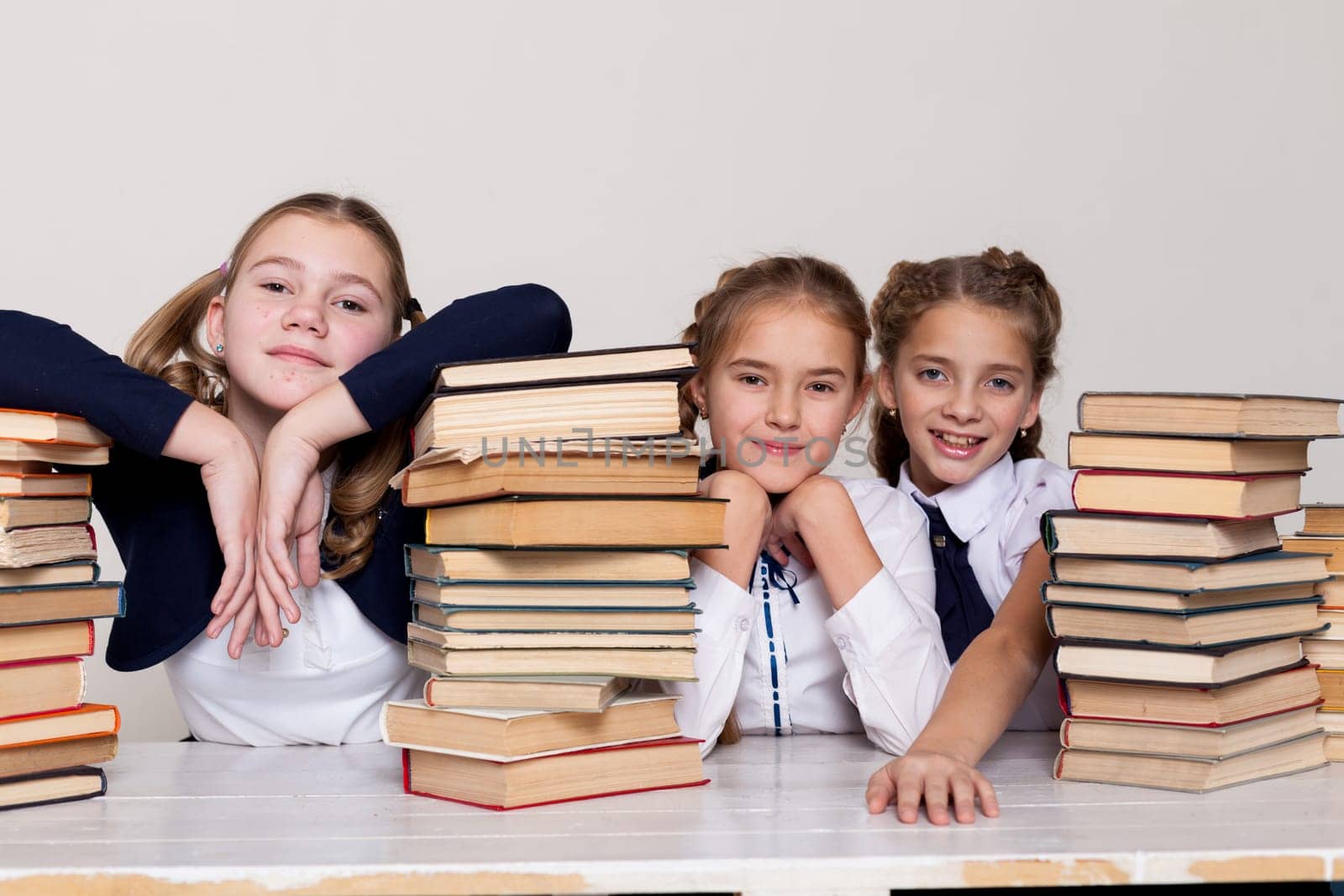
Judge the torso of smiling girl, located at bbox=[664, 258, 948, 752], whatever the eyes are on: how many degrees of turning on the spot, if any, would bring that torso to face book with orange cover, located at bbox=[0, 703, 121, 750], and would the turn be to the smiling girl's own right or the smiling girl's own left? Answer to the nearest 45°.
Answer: approximately 45° to the smiling girl's own right

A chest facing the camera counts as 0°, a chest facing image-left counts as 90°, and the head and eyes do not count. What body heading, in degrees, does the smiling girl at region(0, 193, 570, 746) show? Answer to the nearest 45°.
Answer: approximately 0°

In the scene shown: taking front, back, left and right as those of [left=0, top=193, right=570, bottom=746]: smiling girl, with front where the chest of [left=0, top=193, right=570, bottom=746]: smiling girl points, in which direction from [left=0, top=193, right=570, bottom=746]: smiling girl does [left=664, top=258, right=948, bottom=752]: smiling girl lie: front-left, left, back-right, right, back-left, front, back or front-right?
left

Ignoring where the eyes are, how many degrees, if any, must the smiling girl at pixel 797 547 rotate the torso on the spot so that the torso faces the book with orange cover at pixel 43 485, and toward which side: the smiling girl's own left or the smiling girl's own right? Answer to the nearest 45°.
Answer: approximately 45° to the smiling girl's own right

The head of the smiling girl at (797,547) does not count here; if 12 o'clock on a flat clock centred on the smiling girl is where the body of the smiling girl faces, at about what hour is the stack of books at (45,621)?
The stack of books is roughly at 2 o'clock from the smiling girl.

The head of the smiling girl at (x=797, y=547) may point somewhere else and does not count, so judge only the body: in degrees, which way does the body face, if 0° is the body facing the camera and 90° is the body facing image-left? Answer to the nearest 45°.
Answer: approximately 0°

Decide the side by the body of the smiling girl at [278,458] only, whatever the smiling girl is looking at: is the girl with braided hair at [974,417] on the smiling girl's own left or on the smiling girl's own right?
on the smiling girl's own left

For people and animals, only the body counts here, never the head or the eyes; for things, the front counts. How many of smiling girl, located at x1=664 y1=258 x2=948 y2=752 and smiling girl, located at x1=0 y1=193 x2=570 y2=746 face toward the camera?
2

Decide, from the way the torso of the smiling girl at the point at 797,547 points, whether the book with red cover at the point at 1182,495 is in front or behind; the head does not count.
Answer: in front
